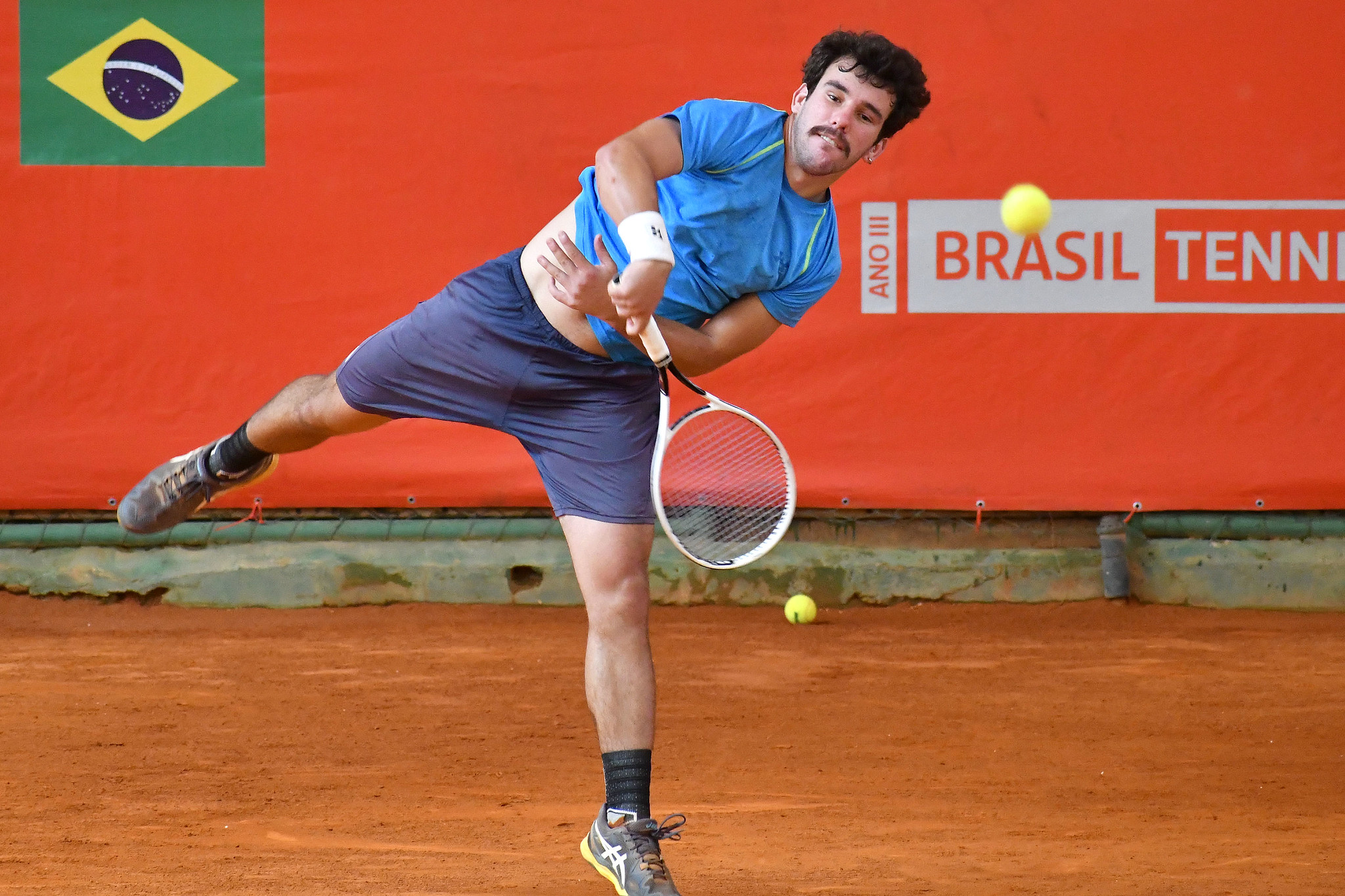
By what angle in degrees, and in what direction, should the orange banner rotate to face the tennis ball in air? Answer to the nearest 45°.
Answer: approximately 45° to its left

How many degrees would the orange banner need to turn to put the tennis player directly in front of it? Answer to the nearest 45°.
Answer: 0° — it already faces them

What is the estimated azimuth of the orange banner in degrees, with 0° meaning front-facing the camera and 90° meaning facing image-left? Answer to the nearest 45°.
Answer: approximately 0°
